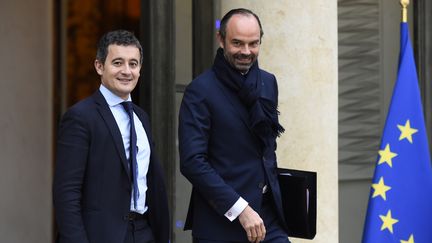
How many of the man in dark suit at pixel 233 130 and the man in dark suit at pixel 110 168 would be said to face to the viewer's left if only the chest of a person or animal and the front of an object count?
0

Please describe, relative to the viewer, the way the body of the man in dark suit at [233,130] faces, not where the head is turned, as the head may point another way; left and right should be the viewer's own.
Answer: facing the viewer and to the right of the viewer

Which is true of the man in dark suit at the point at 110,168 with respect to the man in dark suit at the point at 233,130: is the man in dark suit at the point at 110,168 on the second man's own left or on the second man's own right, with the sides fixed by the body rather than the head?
on the second man's own right

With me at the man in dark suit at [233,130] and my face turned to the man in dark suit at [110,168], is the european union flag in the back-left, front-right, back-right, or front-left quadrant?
back-right

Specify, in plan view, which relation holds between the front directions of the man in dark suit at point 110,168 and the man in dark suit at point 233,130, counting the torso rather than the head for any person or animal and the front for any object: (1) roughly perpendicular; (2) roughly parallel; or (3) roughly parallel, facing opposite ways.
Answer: roughly parallel

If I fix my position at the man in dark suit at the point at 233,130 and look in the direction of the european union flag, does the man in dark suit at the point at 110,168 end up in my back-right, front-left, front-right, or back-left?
back-left

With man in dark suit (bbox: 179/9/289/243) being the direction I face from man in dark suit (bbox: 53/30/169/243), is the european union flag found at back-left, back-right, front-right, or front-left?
front-left

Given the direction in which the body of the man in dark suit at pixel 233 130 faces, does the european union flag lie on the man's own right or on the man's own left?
on the man's own left

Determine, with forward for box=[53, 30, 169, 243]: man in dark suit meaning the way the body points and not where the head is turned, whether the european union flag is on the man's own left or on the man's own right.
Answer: on the man's own left

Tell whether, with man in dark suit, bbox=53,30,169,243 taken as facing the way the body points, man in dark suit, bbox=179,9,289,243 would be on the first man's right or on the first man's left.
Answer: on the first man's left
